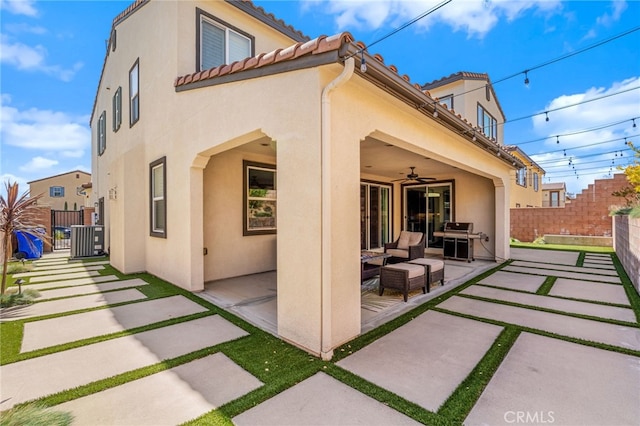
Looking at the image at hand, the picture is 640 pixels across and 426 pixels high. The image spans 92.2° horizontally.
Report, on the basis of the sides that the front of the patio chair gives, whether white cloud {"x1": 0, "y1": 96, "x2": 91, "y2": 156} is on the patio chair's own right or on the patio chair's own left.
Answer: on the patio chair's own right

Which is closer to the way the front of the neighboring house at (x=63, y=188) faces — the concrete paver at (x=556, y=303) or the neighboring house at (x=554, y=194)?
the concrete paver

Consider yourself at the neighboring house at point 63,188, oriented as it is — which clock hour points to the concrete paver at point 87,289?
The concrete paver is roughly at 12 o'clock from the neighboring house.

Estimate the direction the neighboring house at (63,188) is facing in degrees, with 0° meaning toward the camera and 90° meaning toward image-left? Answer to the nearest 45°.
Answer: approximately 0°

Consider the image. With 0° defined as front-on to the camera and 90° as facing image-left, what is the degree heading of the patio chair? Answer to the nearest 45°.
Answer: approximately 45°
